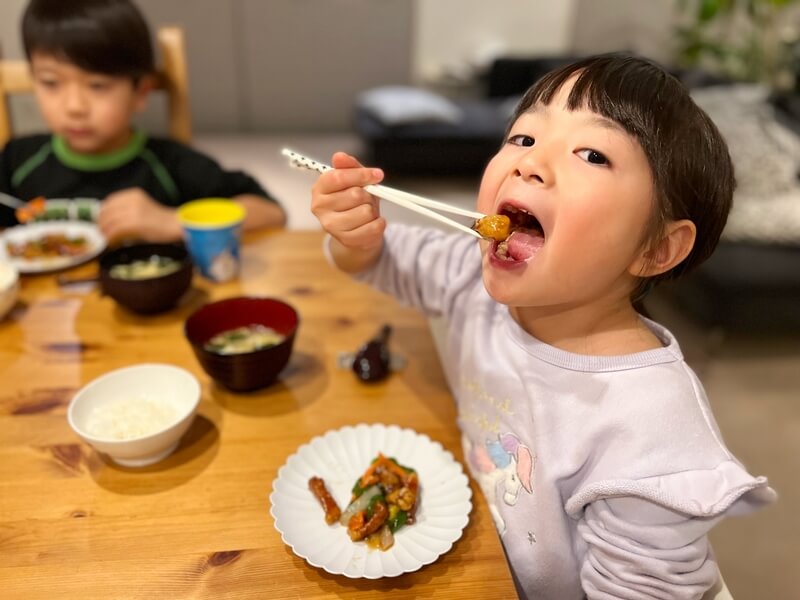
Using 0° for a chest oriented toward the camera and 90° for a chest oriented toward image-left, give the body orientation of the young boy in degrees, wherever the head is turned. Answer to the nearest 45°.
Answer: approximately 0°

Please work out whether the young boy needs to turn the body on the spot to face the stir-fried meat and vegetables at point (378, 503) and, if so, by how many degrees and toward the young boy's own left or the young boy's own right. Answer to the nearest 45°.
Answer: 0° — they already face it

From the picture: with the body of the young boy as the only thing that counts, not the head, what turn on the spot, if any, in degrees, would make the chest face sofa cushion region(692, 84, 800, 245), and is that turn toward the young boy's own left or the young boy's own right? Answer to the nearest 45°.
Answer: approximately 90° to the young boy's own left

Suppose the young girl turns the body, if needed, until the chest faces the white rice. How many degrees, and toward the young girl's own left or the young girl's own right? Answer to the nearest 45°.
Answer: approximately 45° to the young girl's own right

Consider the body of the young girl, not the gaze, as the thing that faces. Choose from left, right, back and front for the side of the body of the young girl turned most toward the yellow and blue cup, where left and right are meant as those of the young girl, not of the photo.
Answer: right

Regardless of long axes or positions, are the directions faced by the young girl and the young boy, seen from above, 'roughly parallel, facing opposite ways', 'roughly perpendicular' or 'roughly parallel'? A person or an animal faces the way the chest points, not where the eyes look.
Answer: roughly perpendicular

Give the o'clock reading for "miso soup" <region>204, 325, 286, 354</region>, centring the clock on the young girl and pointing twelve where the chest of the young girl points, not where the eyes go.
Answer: The miso soup is roughly at 2 o'clock from the young girl.

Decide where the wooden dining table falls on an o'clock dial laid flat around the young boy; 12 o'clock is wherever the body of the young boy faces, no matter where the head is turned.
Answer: The wooden dining table is roughly at 12 o'clock from the young boy.

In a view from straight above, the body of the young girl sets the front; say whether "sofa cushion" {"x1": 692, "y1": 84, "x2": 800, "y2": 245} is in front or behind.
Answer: behind
